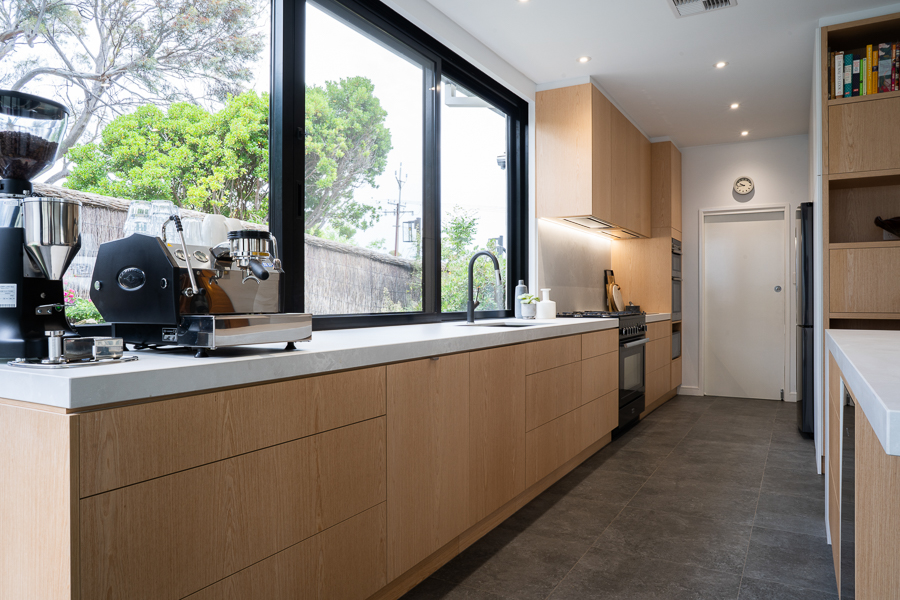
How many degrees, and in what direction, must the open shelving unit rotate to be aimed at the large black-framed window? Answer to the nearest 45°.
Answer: approximately 45° to its right

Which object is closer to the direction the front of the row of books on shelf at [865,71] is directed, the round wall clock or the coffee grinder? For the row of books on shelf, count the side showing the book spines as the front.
the coffee grinder

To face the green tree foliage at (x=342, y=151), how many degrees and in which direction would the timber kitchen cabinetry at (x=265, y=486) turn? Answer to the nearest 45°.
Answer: approximately 135° to its left

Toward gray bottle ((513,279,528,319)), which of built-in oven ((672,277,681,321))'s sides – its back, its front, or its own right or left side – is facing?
right

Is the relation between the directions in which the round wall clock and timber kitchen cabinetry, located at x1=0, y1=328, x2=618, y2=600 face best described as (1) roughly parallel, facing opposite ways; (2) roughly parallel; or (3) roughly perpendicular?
roughly perpendicular

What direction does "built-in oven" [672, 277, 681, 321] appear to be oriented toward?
to the viewer's right

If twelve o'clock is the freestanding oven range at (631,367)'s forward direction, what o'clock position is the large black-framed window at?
The large black-framed window is roughly at 4 o'clock from the freestanding oven range.

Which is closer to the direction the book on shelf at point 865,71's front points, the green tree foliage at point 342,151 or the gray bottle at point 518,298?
the green tree foliage

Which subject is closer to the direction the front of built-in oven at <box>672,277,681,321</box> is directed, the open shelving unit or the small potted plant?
the open shelving unit
